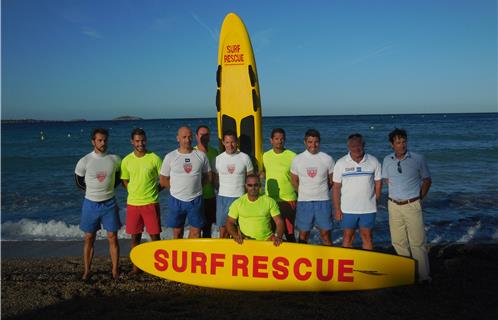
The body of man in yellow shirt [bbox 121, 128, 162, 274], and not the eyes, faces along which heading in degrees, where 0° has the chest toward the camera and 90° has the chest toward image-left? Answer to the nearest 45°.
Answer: approximately 0°

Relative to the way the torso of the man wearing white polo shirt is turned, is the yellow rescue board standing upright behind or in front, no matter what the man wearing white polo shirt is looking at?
behind

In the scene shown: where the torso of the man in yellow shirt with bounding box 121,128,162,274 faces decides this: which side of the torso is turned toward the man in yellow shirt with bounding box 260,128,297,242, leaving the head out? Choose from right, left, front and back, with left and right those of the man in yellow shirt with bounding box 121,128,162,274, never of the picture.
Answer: left

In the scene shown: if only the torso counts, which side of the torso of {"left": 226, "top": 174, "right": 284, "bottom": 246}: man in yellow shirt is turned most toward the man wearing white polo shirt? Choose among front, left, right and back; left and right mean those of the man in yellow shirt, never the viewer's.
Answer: left

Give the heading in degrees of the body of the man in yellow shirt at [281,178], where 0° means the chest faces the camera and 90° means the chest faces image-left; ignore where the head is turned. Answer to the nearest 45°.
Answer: approximately 0°

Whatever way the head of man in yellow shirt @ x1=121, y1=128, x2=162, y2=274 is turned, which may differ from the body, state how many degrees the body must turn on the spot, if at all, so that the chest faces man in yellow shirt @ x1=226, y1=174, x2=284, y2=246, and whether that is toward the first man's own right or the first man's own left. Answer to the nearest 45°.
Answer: approximately 45° to the first man's own left

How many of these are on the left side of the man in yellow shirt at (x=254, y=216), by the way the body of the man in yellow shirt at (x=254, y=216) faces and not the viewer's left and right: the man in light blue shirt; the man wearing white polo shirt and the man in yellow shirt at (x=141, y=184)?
2
